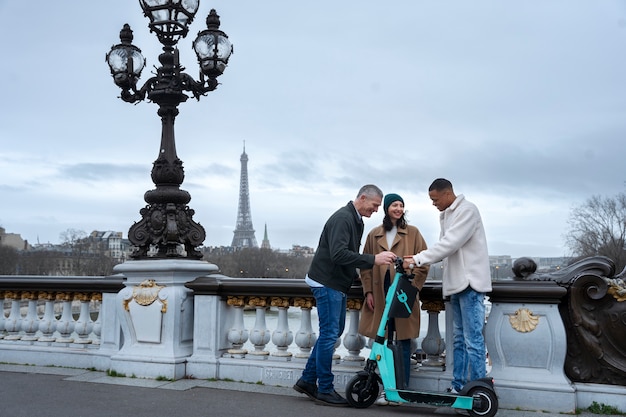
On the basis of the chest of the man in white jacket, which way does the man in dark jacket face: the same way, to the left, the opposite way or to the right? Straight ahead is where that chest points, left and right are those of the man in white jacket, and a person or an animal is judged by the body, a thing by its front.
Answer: the opposite way

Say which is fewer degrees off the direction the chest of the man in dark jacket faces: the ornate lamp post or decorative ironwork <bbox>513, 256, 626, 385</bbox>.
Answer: the decorative ironwork

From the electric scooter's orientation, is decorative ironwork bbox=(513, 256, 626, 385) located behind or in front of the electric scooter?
behind

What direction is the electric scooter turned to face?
to the viewer's left

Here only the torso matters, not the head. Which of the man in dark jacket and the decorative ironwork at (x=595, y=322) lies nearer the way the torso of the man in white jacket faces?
the man in dark jacket

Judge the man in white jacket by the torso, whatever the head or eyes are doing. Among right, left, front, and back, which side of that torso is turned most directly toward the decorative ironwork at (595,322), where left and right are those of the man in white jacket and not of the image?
back

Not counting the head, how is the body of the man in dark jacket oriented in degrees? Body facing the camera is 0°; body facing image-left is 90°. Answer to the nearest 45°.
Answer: approximately 270°

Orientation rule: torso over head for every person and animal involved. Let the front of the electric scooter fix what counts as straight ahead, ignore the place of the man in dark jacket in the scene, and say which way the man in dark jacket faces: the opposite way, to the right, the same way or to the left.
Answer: the opposite way

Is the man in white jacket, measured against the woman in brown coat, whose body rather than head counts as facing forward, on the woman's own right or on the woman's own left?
on the woman's own left

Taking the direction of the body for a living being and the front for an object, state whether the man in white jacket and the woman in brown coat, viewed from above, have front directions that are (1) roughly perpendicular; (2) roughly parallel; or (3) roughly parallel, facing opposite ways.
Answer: roughly perpendicular

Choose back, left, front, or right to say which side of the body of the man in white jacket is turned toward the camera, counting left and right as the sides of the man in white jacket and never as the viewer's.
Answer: left
